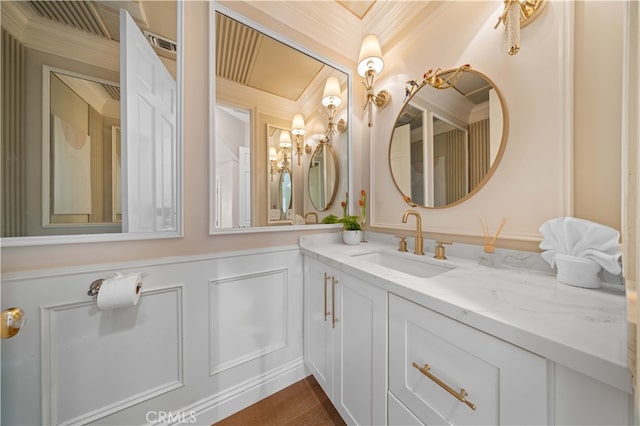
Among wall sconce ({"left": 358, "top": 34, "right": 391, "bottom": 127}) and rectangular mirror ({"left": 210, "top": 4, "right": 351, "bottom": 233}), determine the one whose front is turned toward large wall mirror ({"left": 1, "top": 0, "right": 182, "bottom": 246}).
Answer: the wall sconce

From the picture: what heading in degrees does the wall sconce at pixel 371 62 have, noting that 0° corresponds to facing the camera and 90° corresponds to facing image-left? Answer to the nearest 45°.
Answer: approximately 45°

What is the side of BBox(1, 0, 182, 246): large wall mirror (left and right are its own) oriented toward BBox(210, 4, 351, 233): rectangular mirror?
left

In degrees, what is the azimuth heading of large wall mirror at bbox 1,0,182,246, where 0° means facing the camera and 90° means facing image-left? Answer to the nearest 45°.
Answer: approximately 0°

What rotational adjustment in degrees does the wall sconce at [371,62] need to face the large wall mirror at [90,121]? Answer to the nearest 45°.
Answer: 0° — it already faces it

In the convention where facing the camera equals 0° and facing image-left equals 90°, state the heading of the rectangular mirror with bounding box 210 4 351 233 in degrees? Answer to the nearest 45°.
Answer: approximately 315°

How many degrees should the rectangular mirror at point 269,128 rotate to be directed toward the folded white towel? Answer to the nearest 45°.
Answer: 0° — it already faces it

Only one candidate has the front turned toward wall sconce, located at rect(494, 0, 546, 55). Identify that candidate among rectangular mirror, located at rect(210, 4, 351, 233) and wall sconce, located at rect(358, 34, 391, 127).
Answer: the rectangular mirror
